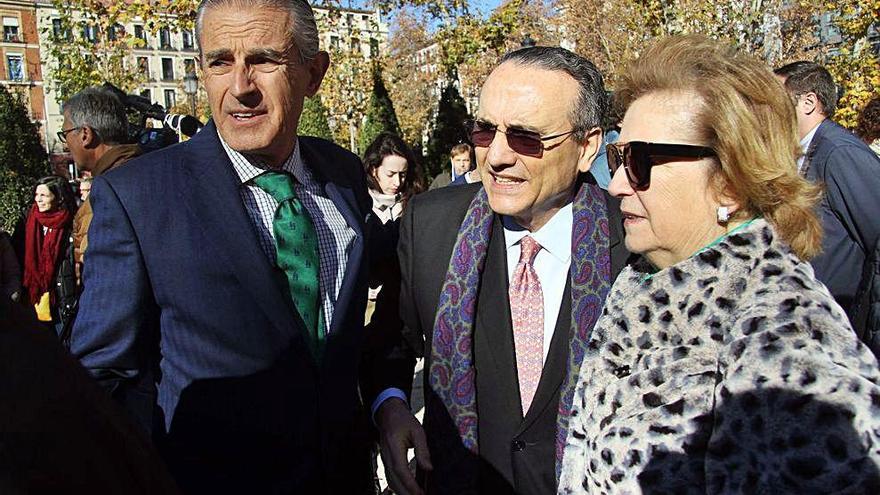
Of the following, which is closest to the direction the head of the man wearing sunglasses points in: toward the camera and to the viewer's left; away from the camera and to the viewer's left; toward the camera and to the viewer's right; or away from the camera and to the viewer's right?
toward the camera and to the viewer's left

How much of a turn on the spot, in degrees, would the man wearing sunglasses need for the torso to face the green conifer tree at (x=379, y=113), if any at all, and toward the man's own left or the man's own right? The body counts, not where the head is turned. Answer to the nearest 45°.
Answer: approximately 180°

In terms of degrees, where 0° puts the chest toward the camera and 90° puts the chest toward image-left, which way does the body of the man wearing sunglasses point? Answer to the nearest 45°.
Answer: approximately 0°

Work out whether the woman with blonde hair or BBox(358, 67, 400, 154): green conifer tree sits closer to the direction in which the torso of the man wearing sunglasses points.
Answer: the woman with blonde hair

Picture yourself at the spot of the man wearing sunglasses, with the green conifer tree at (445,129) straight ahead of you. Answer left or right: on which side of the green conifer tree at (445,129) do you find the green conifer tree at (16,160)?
left

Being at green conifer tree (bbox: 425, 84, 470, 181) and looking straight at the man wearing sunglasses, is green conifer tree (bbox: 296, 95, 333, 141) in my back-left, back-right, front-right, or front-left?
back-right

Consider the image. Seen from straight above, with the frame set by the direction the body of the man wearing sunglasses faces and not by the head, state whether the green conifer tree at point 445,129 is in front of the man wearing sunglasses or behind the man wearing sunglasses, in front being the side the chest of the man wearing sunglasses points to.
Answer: behind

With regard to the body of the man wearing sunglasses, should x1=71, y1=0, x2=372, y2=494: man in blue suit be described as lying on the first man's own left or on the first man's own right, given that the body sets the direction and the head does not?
on the first man's own right

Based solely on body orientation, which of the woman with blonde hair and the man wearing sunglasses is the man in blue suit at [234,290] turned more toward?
the woman with blonde hair

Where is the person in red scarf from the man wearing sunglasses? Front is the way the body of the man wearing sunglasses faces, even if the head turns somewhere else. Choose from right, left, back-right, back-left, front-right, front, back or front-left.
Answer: back-right

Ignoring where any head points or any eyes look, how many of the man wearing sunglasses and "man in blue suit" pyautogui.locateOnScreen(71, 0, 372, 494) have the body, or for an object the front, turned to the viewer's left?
0
